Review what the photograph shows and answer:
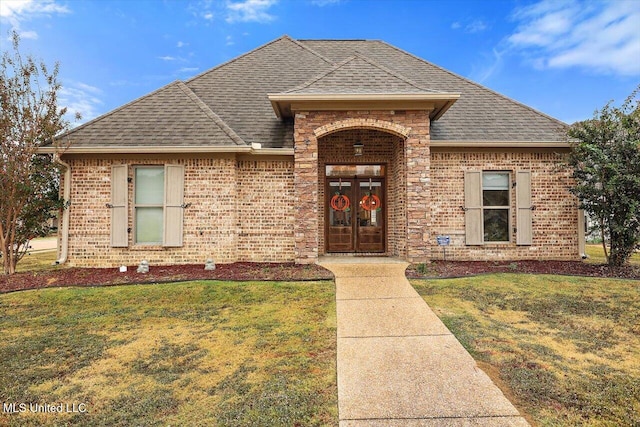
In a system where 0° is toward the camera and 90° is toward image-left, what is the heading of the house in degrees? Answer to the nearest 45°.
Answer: approximately 0°

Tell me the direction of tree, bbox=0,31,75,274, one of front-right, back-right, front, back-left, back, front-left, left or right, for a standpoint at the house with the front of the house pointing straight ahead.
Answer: right

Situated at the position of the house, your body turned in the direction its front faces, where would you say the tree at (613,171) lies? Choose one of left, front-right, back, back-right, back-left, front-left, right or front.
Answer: left
